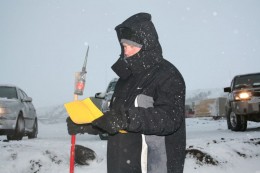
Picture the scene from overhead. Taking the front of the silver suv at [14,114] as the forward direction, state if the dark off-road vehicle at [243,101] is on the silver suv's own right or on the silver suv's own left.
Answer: on the silver suv's own left

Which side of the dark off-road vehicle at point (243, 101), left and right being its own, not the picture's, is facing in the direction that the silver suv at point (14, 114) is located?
right

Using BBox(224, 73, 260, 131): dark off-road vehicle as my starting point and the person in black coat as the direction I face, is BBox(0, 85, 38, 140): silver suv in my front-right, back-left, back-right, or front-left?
front-right

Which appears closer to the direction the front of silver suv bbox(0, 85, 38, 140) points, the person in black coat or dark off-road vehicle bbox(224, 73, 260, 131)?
the person in black coat

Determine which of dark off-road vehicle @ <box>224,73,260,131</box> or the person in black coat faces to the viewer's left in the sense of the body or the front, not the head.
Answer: the person in black coat

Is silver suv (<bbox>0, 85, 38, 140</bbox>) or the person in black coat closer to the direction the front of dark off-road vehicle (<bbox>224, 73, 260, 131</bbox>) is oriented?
the person in black coat

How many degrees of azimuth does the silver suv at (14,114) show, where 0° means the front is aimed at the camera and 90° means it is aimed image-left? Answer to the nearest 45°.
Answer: approximately 45°

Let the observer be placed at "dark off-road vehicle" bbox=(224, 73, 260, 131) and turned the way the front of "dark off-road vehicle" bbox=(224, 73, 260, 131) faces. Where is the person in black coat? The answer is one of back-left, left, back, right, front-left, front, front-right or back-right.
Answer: front-right

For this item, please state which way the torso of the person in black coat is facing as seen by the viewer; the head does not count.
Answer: to the viewer's left

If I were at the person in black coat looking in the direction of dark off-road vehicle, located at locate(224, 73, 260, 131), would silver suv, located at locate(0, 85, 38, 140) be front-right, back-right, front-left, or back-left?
front-left

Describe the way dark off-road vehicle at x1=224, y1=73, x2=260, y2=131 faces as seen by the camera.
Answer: facing the viewer and to the right of the viewer

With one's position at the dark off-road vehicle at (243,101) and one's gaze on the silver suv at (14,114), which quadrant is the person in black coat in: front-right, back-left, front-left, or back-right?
front-left

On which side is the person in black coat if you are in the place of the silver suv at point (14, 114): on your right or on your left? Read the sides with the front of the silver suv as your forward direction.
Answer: on your left

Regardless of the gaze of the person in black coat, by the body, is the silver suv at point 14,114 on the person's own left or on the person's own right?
on the person's own right
